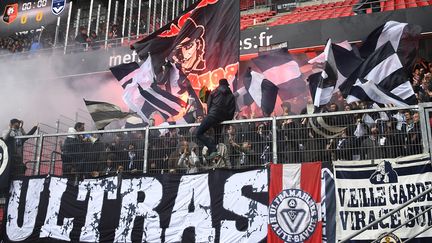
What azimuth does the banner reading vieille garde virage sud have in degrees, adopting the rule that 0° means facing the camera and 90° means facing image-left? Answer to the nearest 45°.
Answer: approximately 0°

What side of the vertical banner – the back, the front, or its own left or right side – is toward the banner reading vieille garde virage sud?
left

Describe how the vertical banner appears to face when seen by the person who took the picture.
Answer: facing the viewer

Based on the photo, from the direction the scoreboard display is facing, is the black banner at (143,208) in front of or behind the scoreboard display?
in front

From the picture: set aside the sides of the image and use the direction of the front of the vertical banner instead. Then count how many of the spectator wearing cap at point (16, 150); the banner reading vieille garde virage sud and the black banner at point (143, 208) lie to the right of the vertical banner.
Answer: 2

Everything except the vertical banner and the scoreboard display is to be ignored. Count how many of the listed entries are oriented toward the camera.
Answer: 2

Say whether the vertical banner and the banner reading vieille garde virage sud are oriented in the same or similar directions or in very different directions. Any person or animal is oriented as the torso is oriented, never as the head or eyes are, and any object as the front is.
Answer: same or similar directions

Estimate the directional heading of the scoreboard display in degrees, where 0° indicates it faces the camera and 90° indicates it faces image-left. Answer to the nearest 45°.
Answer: approximately 0°

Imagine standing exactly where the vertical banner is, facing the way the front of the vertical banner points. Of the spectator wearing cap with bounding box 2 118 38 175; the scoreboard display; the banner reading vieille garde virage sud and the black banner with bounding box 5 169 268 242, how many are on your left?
1

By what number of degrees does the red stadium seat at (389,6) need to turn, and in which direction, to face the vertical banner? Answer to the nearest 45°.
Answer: approximately 45° to its left

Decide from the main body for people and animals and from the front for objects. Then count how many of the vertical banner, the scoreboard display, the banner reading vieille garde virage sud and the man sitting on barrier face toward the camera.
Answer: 3

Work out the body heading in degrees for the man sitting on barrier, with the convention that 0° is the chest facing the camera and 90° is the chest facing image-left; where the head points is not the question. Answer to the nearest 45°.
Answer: approximately 135°

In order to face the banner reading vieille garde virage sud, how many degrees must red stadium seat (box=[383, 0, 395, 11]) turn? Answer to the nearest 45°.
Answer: approximately 45° to its left

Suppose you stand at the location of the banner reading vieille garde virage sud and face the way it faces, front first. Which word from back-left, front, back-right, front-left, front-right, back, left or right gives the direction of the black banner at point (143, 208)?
right

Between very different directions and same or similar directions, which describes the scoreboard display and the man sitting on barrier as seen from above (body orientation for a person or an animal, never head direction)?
very different directions
